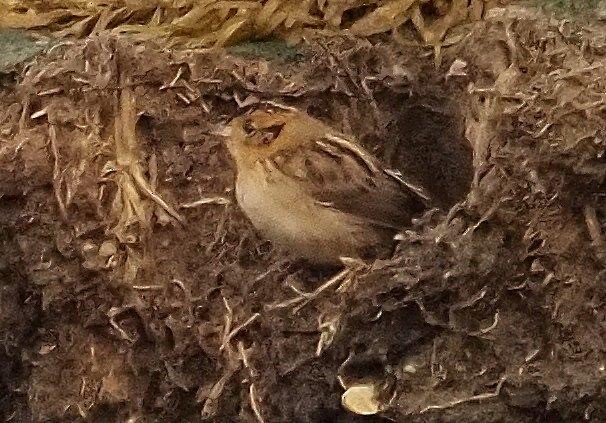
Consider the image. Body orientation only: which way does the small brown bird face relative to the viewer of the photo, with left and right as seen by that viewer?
facing to the left of the viewer
